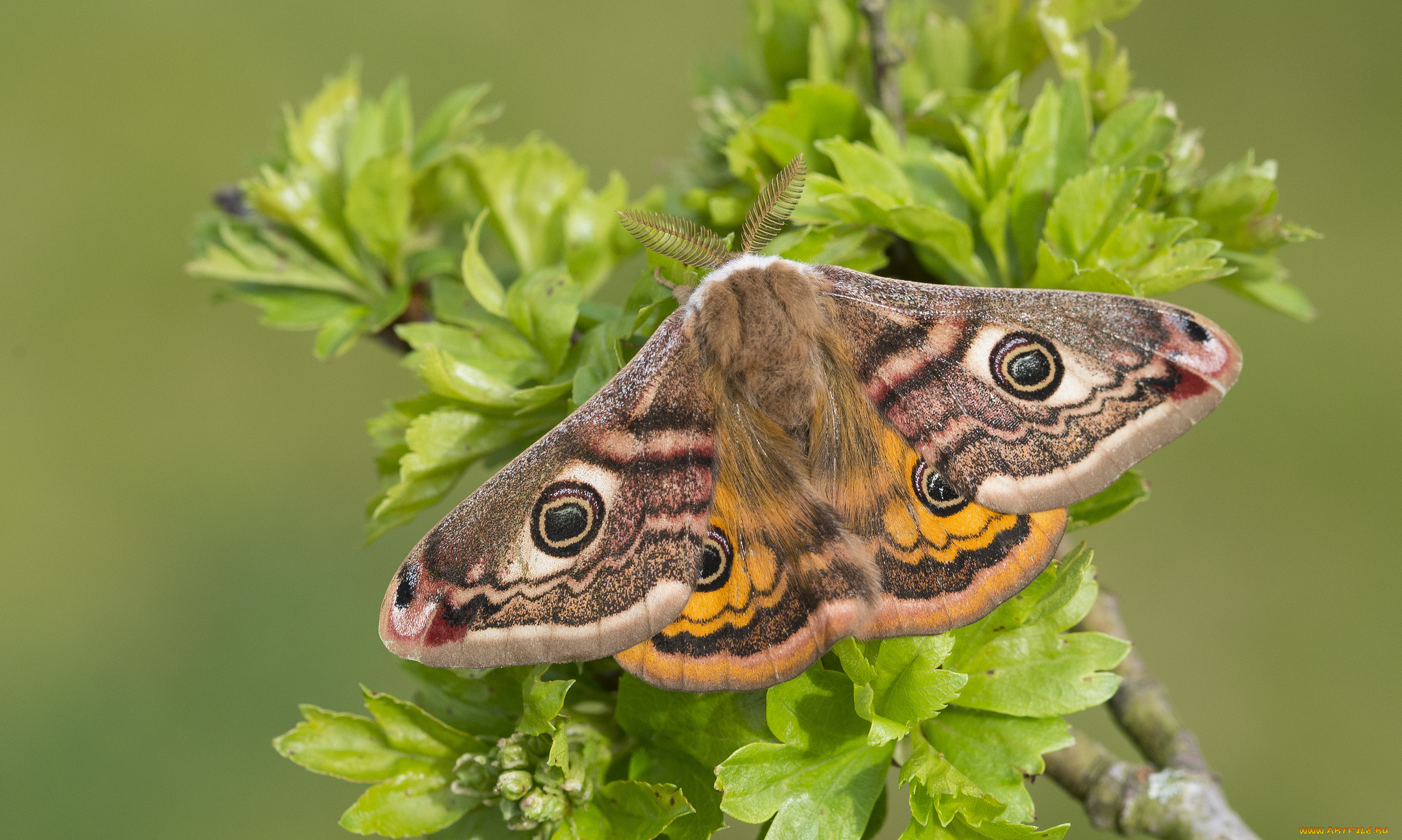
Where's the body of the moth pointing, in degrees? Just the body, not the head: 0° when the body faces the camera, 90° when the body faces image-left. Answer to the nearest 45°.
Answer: approximately 180°
